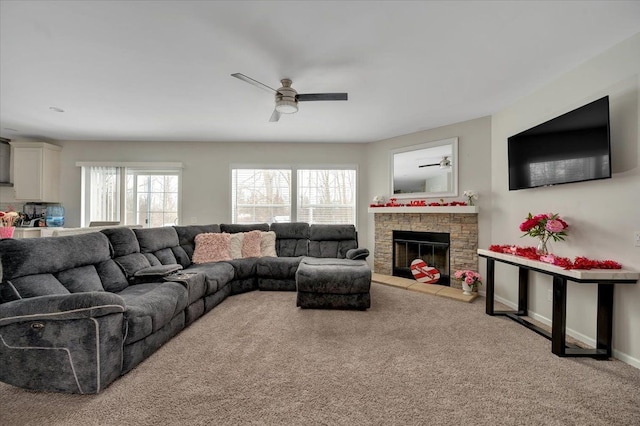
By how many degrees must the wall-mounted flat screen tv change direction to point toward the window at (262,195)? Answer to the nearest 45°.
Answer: approximately 45° to its right

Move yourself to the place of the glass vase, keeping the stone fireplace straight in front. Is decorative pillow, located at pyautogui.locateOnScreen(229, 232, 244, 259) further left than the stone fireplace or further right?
left

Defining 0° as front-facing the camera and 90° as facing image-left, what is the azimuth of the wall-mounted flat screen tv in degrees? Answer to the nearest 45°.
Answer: approximately 45°

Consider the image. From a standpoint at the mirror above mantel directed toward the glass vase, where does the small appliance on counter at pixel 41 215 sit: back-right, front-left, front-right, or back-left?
back-right

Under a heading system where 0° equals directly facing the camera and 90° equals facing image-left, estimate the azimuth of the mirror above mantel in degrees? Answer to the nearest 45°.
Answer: approximately 45°

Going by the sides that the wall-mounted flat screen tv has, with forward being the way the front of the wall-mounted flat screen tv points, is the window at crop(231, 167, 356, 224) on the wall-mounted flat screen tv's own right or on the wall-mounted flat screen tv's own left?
on the wall-mounted flat screen tv's own right

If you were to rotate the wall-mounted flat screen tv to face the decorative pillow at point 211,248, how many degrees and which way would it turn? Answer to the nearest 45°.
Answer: approximately 45° to its right

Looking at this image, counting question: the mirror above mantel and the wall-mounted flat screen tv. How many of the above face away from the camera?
0

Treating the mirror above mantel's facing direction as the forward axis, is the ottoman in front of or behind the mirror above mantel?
in front
